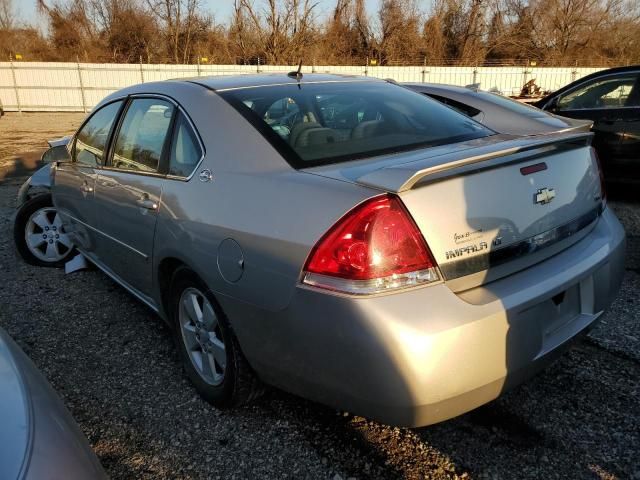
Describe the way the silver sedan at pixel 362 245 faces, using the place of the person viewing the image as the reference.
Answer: facing away from the viewer and to the left of the viewer

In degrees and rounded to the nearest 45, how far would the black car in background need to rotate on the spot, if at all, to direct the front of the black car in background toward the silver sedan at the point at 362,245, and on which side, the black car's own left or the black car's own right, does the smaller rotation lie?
approximately 90° to the black car's own left

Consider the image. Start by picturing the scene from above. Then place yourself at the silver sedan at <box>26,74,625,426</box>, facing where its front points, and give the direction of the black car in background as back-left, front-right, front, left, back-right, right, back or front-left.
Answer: right

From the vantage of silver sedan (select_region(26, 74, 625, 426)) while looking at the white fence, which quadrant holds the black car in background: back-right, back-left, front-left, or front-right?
front-right

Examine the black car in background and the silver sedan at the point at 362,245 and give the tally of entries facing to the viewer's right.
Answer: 0

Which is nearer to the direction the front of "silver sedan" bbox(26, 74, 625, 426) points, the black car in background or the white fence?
the white fence

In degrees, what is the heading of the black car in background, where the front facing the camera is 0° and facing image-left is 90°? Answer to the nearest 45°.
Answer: approximately 90°

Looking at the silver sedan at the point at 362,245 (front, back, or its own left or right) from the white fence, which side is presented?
front

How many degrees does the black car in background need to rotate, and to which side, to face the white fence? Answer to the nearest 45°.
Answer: approximately 45° to its right

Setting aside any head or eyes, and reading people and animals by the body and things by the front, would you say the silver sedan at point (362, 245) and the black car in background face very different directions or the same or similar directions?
same or similar directions

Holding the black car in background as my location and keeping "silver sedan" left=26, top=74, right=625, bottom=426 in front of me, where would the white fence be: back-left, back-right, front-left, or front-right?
back-right
